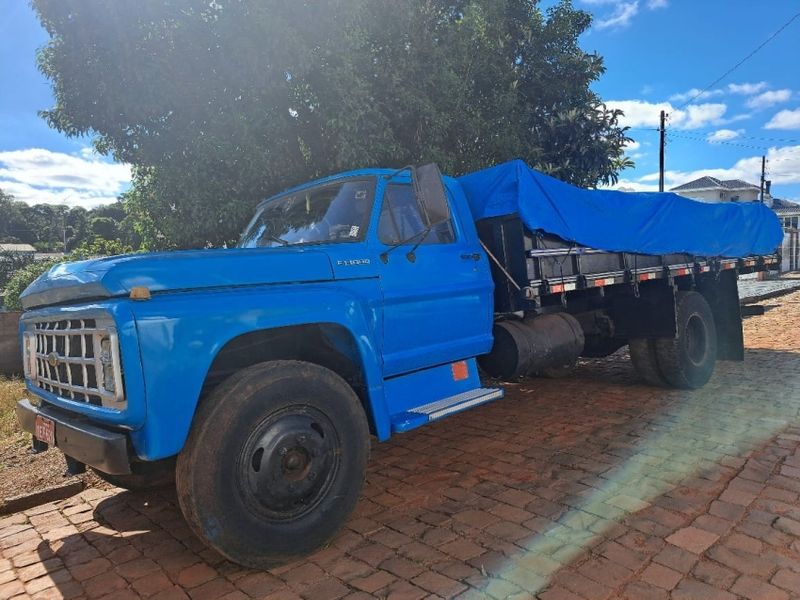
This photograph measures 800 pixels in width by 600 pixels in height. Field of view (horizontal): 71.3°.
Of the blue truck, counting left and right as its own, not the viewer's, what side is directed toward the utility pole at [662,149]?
back

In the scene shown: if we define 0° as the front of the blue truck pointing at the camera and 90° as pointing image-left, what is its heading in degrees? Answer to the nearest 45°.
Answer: approximately 45°

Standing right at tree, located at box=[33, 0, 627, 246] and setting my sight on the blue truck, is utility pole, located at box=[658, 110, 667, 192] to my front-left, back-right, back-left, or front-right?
back-left

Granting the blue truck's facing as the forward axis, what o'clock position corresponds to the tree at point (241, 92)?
The tree is roughly at 4 o'clock from the blue truck.
